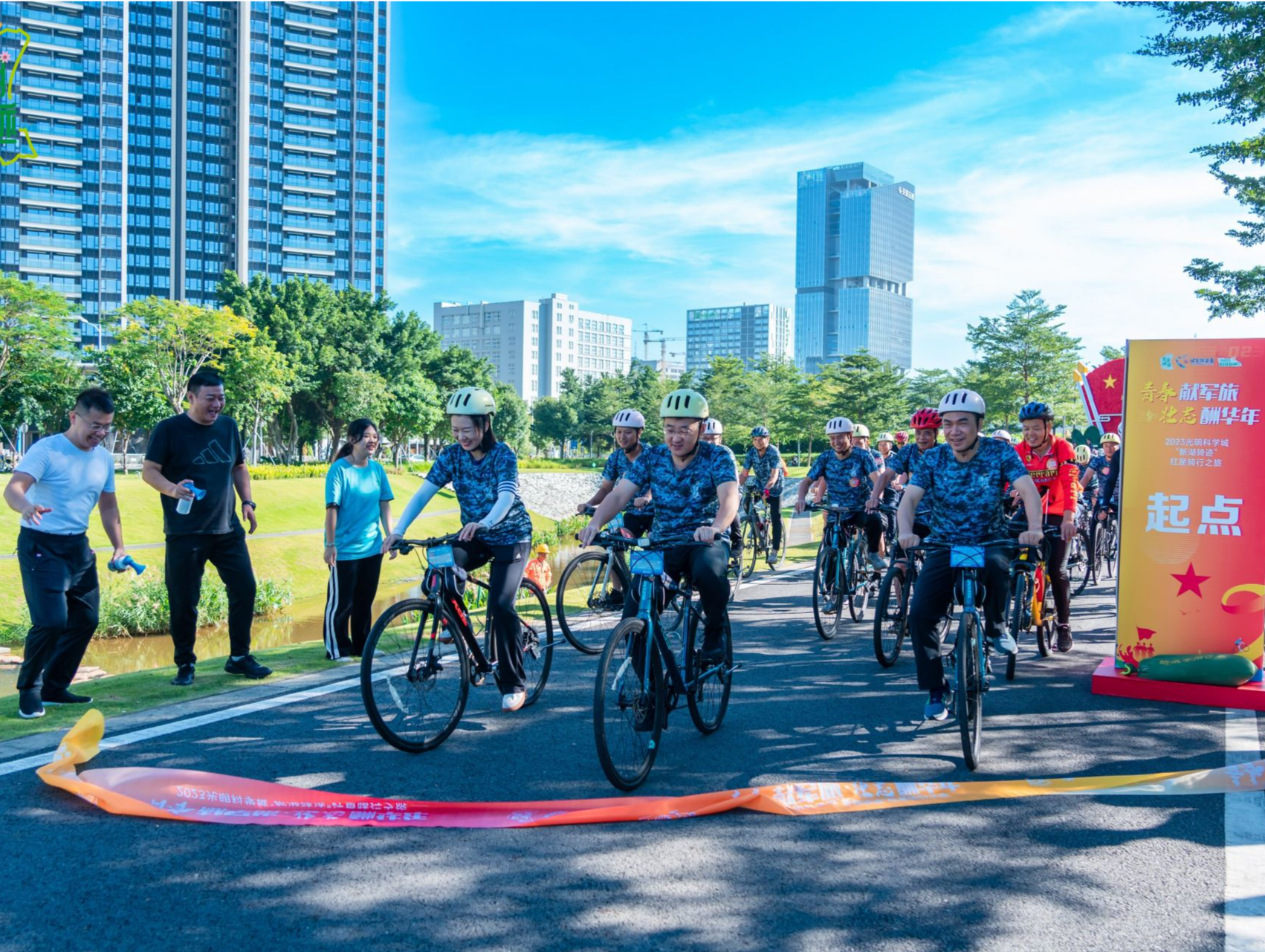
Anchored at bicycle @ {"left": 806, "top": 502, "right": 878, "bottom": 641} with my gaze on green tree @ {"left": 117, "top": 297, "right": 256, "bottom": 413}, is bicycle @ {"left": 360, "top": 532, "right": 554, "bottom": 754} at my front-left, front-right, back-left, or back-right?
back-left

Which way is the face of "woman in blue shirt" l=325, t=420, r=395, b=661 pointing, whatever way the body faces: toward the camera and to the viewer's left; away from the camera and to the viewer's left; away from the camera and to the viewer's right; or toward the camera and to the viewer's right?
toward the camera and to the viewer's right

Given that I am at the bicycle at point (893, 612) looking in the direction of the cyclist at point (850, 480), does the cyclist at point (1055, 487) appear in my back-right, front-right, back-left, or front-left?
front-right

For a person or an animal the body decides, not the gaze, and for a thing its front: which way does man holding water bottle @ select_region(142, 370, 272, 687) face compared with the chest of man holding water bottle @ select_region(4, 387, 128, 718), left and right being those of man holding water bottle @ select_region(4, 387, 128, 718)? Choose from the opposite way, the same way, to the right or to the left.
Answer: the same way

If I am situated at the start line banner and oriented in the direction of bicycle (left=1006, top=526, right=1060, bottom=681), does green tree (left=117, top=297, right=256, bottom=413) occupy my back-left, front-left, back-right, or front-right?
front-left

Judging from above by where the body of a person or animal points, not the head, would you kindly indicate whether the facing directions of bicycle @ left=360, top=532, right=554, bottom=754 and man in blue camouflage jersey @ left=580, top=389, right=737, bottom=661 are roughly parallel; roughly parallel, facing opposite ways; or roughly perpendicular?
roughly parallel

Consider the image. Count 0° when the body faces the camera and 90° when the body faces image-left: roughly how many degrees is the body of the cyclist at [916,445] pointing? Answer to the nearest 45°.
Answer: approximately 45°

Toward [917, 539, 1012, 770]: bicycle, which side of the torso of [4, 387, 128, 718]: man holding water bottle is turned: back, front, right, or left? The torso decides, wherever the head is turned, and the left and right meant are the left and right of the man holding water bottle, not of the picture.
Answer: front

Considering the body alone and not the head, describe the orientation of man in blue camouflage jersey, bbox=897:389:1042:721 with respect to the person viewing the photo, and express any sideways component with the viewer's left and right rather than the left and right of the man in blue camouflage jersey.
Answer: facing the viewer

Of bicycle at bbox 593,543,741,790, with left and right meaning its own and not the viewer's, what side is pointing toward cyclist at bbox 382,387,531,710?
right

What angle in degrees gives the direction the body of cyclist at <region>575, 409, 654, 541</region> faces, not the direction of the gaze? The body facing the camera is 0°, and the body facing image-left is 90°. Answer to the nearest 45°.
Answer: approximately 45°

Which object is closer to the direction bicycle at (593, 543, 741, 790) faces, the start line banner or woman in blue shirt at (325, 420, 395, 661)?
the start line banner

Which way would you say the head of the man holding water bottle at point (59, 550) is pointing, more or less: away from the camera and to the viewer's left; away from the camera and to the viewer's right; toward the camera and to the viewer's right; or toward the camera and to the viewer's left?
toward the camera and to the viewer's right

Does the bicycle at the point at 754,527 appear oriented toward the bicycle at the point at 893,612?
no

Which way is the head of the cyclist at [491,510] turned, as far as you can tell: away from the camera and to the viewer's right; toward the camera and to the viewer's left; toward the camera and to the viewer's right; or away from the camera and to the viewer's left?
toward the camera and to the viewer's left

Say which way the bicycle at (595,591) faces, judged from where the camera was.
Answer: facing the viewer and to the left of the viewer

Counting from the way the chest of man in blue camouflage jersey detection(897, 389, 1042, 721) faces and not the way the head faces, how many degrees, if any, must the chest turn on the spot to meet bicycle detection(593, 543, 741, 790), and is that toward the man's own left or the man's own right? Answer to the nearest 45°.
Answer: approximately 45° to the man's own right

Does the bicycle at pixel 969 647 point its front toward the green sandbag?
no

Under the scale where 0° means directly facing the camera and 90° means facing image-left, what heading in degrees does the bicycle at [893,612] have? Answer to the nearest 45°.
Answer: approximately 45°

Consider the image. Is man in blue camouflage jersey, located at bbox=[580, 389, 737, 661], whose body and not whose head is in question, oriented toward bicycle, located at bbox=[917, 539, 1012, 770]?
no

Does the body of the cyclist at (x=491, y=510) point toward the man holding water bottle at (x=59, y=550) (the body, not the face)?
no

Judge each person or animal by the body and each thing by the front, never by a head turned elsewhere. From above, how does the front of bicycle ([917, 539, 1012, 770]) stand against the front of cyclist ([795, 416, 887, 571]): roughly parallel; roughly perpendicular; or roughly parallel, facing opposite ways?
roughly parallel
